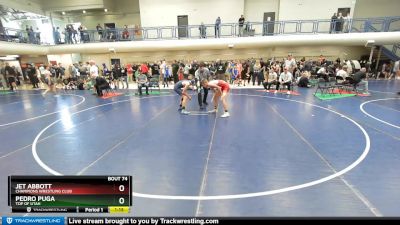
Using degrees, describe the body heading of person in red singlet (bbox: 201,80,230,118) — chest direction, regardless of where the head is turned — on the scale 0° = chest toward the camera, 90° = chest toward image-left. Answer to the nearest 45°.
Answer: approximately 90°

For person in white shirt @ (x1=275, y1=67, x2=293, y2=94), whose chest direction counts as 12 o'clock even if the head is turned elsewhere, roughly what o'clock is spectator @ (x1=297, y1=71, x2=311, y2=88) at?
The spectator is roughly at 7 o'clock from the person in white shirt.

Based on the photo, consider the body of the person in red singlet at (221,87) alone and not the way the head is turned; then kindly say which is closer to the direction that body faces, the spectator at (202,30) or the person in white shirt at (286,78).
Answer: the spectator

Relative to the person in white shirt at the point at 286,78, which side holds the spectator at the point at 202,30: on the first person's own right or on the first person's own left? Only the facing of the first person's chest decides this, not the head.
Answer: on the first person's own right

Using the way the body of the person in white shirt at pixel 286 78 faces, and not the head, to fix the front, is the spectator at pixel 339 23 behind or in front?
behind

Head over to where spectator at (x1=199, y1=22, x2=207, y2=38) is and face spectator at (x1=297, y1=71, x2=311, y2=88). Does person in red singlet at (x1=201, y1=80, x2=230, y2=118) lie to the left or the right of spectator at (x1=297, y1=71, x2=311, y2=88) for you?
right

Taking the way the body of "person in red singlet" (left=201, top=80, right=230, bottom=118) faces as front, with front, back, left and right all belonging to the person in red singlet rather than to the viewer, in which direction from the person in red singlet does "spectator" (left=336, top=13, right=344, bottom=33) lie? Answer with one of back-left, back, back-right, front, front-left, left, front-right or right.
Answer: back-right

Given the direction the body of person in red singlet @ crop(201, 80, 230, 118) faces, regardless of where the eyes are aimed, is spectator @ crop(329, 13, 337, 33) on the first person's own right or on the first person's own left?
on the first person's own right

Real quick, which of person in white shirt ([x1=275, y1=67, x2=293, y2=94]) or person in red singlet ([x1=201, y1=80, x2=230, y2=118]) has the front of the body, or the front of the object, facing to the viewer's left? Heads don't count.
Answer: the person in red singlet

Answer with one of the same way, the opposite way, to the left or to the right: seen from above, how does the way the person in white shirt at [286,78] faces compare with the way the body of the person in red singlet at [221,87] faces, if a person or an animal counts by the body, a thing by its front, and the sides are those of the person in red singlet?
to the left

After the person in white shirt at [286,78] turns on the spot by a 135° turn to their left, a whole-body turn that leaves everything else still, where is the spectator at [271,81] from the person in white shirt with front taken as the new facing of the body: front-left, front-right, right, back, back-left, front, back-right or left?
left

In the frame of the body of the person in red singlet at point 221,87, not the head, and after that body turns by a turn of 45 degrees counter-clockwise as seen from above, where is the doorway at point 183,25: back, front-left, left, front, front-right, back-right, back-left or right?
back-right

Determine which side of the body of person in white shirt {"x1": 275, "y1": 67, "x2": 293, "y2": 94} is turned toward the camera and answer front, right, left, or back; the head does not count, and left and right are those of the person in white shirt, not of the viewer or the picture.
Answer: front

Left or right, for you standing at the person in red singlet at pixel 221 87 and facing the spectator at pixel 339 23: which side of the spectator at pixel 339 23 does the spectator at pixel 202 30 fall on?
left
